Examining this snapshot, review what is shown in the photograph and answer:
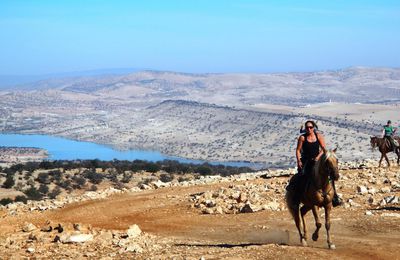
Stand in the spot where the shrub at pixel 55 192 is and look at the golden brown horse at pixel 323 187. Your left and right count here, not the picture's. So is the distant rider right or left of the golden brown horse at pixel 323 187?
left

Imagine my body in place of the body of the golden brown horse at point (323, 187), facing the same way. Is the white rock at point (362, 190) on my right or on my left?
on my left

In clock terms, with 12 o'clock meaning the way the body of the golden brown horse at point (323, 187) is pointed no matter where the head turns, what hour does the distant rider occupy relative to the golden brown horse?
The distant rider is roughly at 8 o'clock from the golden brown horse.

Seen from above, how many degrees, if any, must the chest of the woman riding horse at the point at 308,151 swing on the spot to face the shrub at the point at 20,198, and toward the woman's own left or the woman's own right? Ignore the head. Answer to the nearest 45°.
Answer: approximately 135° to the woman's own right

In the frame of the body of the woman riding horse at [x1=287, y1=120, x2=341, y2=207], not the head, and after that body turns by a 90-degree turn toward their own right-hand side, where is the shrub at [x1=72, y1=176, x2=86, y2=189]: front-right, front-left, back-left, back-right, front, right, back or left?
front-right

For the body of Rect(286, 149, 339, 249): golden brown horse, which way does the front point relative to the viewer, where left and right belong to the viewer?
facing the viewer and to the right of the viewer

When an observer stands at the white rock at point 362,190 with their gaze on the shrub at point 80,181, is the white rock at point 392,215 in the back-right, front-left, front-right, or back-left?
back-left

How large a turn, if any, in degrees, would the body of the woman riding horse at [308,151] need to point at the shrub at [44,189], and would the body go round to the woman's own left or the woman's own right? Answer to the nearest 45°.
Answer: approximately 135° to the woman's own right

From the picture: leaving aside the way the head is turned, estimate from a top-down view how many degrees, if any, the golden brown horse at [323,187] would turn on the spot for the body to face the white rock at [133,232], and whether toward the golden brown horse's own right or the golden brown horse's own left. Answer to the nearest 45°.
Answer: approximately 135° to the golden brown horse's own right

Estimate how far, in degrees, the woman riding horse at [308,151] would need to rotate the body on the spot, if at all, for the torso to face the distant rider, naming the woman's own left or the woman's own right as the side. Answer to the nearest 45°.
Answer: approximately 180°

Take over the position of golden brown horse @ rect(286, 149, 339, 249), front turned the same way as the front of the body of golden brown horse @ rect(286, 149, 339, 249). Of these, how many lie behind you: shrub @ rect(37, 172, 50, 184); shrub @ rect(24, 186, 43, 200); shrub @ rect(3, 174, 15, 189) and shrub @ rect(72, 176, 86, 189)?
4
